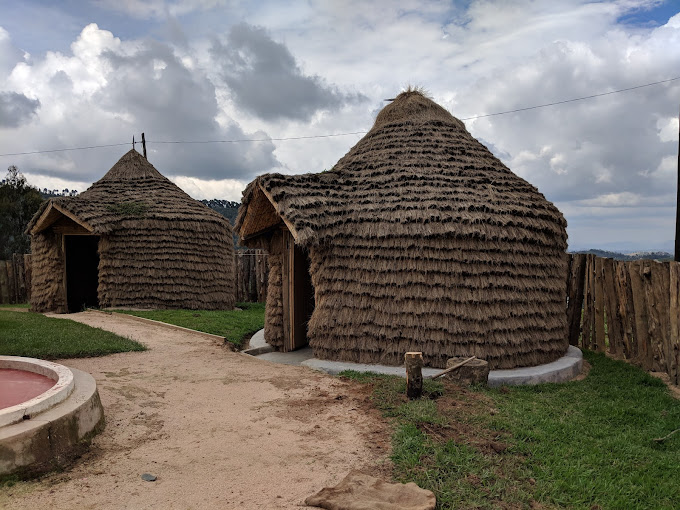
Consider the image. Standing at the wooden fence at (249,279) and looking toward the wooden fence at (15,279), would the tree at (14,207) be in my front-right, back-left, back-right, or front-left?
front-right

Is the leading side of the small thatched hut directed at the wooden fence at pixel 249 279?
no

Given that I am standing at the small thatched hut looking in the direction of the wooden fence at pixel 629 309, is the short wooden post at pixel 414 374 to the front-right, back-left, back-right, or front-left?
front-right

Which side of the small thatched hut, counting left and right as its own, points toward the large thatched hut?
left

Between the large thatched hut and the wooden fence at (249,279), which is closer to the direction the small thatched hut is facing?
the large thatched hut

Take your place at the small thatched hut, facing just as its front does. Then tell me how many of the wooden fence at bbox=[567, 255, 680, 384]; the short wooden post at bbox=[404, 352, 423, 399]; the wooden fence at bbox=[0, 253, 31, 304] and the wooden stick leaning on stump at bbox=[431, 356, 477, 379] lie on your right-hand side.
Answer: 1

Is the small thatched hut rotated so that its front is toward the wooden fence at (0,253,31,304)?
no

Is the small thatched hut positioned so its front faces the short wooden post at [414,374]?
no

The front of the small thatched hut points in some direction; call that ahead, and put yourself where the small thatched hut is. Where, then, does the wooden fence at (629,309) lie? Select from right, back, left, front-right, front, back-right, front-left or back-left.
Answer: left

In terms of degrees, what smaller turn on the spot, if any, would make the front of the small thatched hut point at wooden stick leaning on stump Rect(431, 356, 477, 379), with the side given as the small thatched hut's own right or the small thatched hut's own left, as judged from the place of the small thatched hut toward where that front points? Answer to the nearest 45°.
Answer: approximately 45° to the small thatched hut's own left

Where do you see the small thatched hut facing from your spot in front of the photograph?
facing the viewer and to the left of the viewer

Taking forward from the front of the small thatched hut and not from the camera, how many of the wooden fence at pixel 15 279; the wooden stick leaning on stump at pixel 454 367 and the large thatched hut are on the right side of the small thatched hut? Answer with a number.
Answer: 1

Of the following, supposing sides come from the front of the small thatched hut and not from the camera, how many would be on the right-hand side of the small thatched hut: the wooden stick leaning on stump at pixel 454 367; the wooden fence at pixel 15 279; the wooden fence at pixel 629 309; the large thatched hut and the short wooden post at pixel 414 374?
1

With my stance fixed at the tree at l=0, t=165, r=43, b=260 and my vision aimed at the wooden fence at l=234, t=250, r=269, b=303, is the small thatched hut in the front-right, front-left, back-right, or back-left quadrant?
front-right

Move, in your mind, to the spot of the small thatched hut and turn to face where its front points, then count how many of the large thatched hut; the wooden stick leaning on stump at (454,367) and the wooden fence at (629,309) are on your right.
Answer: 0

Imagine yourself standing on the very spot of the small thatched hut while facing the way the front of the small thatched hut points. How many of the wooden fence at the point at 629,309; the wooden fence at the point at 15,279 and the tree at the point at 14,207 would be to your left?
1
